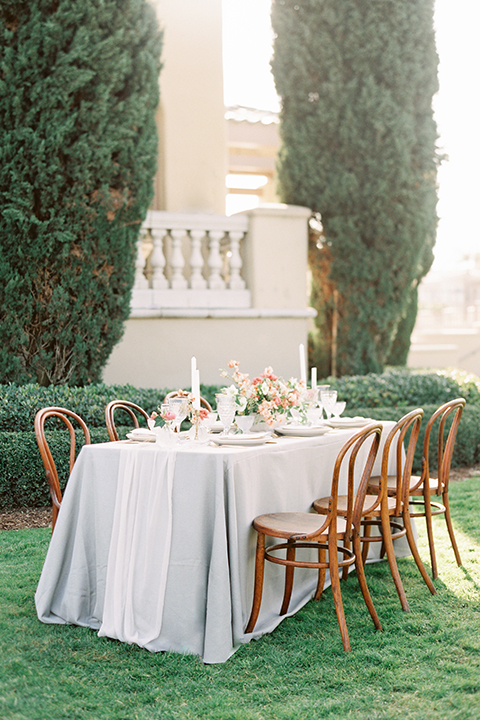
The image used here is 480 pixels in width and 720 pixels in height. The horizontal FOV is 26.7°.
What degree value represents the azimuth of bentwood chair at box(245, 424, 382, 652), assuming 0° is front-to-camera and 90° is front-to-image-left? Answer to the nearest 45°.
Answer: approximately 135°

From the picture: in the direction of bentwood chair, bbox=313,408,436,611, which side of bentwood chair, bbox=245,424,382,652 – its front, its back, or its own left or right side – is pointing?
right

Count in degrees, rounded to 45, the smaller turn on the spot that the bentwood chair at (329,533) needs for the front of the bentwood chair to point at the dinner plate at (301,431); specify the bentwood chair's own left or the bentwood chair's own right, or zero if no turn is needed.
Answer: approximately 45° to the bentwood chair's own right

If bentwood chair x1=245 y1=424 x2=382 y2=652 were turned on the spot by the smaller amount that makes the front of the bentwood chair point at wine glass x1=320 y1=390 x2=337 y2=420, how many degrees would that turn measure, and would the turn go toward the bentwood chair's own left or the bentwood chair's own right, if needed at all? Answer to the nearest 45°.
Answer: approximately 45° to the bentwood chair's own right

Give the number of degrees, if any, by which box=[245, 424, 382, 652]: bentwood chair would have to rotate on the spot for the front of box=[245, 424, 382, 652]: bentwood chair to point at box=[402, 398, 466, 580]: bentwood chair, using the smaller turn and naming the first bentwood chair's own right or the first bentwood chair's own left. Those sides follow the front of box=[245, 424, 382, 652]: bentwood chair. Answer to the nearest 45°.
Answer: approximately 90° to the first bentwood chair's own right
